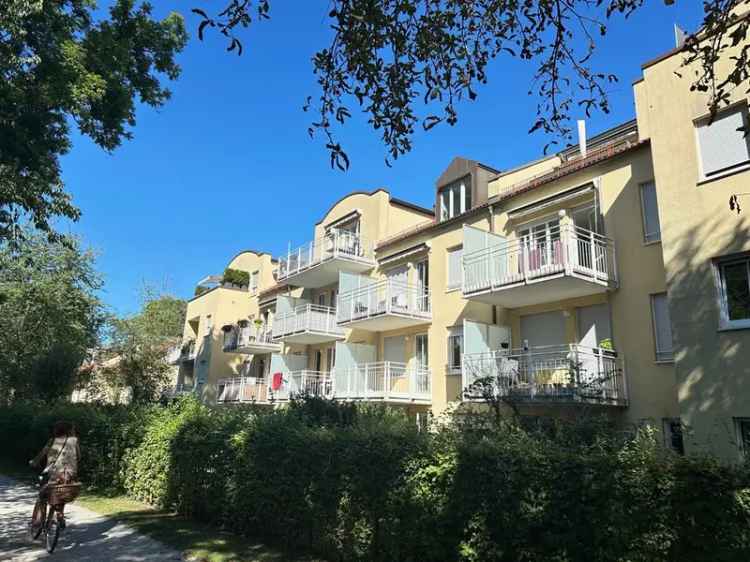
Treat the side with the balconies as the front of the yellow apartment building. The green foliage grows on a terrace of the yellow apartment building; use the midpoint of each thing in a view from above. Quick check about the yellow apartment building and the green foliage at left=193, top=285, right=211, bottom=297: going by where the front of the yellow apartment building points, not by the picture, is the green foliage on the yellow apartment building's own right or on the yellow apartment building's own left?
on the yellow apartment building's own right

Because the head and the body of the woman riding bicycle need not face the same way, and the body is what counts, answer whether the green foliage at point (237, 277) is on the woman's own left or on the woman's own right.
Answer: on the woman's own right

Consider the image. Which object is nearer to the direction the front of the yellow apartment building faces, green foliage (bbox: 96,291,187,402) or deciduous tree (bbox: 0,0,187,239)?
the deciduous tree

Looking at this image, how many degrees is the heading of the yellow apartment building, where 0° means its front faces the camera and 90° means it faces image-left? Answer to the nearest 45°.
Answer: approximately 45°

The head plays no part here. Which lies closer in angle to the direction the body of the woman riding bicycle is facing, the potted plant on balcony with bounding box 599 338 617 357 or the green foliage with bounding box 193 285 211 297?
the green foliage

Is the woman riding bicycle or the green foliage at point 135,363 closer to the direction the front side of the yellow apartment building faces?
the woman riding bicycle

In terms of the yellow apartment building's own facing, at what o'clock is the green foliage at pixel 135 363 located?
The green foliage is roughly at 3 o'clock from the yellow apartment building.
